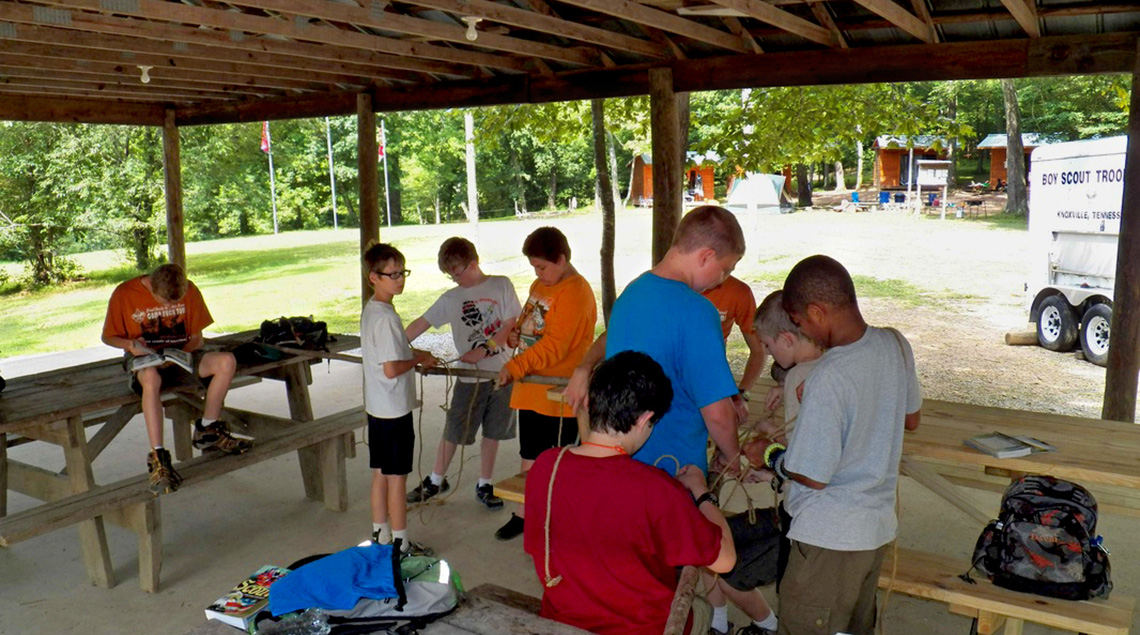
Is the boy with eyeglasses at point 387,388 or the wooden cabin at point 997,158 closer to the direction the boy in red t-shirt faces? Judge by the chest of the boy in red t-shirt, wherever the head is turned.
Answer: the wooden cabin

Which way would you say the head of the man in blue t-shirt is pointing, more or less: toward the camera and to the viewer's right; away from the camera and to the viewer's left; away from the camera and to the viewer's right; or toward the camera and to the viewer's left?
away from the camera and to the viewer's right

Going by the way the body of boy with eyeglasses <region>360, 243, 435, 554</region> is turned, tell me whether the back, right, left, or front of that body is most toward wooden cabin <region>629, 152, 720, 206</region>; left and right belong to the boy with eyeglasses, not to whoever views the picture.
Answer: left

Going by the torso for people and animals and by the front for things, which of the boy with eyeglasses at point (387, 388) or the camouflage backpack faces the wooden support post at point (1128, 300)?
the boy with eyeglasses

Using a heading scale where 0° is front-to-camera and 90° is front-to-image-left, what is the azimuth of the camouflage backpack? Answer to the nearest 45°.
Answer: approximately 0°

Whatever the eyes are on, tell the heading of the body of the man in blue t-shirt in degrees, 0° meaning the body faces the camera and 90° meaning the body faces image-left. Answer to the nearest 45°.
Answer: approximately 225°

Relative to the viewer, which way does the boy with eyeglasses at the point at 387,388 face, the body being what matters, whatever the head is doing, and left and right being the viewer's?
facing to the right of the viewer

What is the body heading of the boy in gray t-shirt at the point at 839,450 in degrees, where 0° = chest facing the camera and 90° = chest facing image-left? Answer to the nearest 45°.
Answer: approximately 135°

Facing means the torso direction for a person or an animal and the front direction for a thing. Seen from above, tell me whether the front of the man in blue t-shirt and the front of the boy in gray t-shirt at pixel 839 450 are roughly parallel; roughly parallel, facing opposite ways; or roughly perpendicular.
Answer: roughly perpendicular
